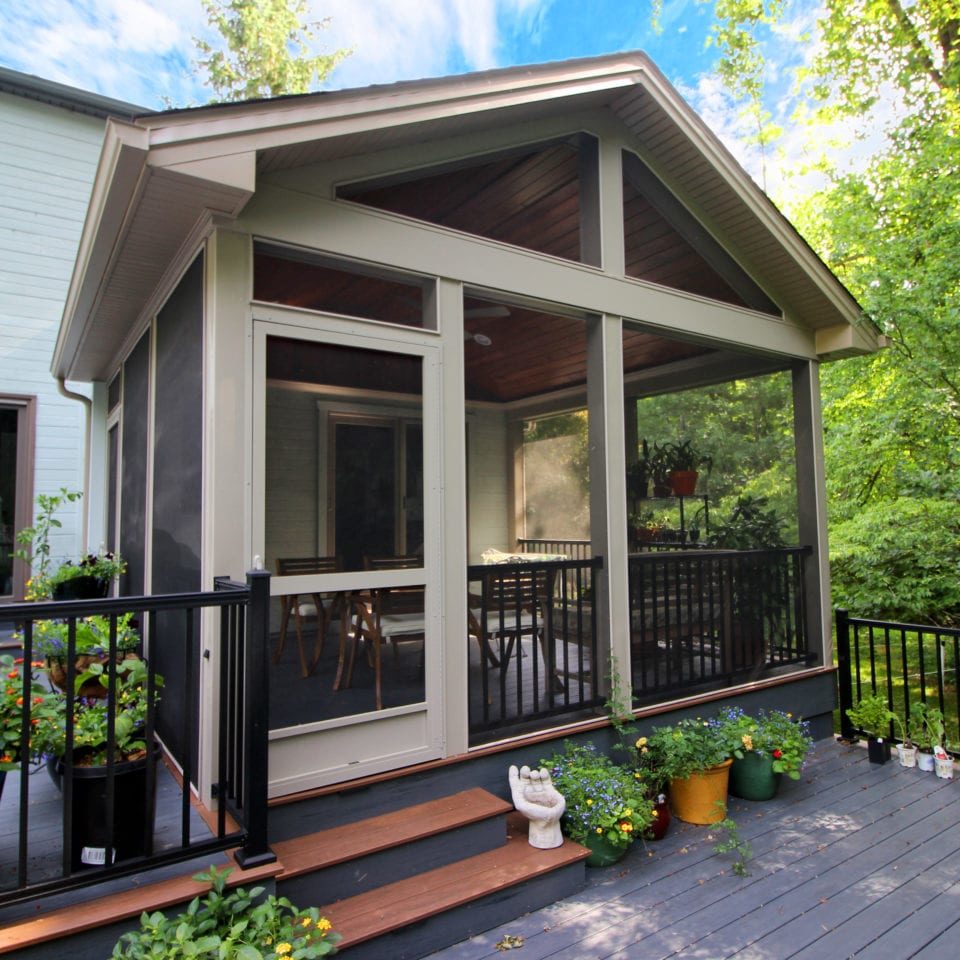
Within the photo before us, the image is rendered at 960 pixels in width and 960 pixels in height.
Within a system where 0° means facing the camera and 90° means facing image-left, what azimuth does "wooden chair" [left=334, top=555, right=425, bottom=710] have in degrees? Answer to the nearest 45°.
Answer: approximately 315°

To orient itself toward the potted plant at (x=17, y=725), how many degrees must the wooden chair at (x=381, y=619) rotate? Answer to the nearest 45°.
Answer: approximately 90° to its right

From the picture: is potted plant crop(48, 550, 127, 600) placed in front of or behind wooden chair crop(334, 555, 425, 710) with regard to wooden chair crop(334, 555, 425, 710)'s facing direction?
behind
